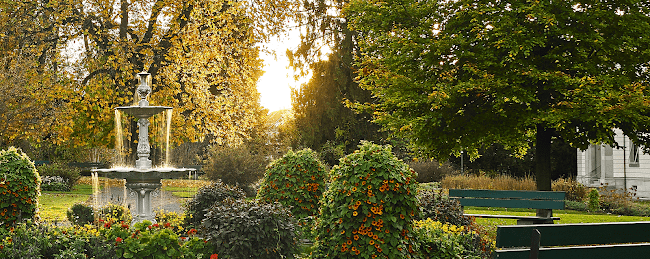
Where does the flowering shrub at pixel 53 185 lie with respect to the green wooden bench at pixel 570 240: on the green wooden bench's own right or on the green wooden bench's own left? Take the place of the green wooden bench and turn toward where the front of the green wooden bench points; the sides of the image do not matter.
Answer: on the green wooden bench's own left

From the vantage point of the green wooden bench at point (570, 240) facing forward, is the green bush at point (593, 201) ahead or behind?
ahead

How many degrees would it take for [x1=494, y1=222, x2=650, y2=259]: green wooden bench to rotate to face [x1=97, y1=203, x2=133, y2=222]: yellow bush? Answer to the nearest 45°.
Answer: approximately 45° to its left

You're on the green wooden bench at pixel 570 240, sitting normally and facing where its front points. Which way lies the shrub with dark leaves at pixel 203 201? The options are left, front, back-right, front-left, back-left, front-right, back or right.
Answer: front-left

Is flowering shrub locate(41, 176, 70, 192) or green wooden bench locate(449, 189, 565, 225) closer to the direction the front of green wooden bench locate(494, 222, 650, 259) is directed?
the green wooden bench

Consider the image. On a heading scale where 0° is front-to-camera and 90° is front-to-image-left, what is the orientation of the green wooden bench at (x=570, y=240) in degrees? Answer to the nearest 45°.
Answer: approximately 180°

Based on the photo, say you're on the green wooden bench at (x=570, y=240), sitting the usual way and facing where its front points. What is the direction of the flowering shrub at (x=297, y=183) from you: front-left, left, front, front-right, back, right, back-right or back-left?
front-left

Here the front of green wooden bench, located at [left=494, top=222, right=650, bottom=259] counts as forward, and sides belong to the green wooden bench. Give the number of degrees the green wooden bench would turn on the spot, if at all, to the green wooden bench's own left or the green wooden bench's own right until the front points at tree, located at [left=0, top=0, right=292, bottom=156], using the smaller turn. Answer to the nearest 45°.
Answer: approximately 45° to the green wooden bench's own left

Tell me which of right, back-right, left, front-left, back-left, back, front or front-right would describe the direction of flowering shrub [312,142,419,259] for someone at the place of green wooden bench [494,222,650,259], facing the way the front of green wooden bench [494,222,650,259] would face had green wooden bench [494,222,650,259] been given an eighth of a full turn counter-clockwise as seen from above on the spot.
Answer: front

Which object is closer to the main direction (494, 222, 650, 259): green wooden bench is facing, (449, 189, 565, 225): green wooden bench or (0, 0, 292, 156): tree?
the green wooden bench

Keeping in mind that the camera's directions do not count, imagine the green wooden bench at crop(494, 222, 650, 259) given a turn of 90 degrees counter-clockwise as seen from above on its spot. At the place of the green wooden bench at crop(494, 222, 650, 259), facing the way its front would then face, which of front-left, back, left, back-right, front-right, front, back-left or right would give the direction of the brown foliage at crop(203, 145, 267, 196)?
front-right

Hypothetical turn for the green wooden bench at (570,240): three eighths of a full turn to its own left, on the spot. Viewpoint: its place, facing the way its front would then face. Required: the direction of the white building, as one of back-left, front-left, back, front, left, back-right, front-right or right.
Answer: back-right

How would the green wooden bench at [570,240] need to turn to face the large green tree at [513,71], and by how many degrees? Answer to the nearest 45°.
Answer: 0° — it already faces it

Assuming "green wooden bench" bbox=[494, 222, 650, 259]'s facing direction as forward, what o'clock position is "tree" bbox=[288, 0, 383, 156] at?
The tree is roughly at 11 o'clock from the green wooden bench.
